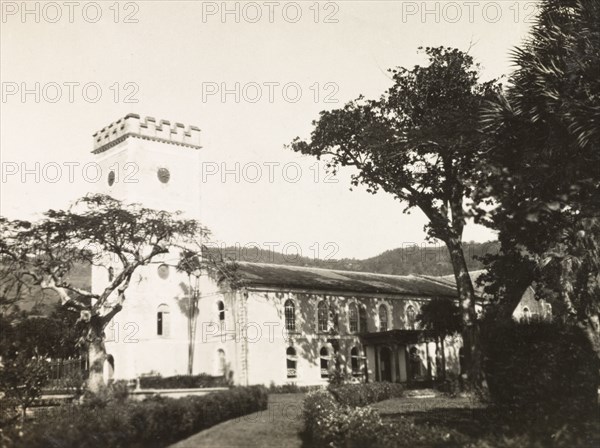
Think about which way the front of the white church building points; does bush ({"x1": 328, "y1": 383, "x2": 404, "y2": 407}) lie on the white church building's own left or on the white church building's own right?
on the white church building's own left

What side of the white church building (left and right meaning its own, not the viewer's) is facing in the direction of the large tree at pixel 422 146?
left

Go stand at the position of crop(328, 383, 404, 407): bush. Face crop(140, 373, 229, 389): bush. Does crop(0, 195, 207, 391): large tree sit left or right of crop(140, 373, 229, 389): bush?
left

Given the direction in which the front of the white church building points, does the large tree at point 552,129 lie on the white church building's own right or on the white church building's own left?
on the white church building's own left
